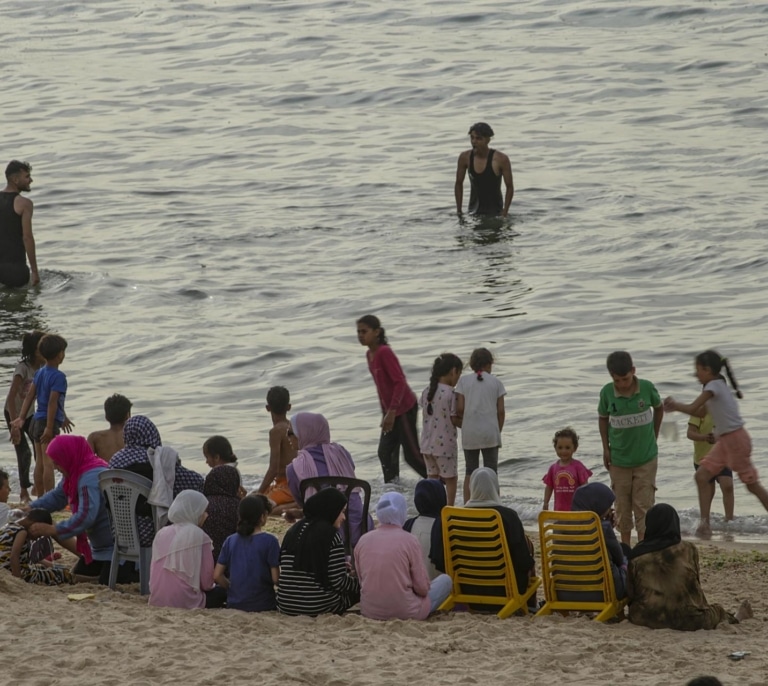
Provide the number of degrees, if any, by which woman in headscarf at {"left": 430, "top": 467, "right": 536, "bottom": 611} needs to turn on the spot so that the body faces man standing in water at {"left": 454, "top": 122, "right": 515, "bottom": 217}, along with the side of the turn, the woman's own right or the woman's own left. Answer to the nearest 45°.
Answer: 0° — they already face them

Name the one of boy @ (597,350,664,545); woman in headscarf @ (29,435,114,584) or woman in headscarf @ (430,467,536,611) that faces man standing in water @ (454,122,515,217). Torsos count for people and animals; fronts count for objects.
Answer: woman in headscarf @ (430,467,536,611)

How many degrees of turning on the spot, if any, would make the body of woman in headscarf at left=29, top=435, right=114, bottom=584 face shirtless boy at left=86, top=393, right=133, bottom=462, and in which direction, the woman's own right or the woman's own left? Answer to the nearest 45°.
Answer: approximately 90° to the woman's own right

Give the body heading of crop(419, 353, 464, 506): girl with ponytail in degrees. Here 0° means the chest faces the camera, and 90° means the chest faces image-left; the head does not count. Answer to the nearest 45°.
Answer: approximately 225°

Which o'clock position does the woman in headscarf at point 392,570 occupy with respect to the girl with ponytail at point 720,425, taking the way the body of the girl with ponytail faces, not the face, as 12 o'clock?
The woman in headscarf is roughly at 10 o'clock from the girl with ponytail.

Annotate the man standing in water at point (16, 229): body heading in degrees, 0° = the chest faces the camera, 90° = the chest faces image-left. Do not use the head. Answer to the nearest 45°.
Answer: approximately 225°

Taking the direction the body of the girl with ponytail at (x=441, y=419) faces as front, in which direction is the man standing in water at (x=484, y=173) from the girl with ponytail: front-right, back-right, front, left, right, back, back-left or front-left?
front-left

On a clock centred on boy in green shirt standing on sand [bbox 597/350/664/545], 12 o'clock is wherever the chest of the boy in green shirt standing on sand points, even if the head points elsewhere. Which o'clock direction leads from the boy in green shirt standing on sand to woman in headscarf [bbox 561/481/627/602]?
The woman in headscarf is roughly at 12 o'clock from the boy in green shirt standing on sand.

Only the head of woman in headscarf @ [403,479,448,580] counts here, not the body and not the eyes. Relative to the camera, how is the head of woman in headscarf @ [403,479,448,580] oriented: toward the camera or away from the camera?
away from the camera

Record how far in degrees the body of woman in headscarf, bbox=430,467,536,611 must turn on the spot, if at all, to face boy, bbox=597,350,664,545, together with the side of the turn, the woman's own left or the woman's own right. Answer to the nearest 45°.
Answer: approximately 45° to the woman's own right

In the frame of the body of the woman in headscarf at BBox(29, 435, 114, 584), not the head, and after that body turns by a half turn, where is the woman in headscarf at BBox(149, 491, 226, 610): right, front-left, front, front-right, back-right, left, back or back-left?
front-right

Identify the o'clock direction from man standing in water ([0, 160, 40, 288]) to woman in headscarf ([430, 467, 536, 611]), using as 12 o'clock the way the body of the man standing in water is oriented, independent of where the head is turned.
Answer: The woman in headscarf is roughly at 4 o'clock from the man standing in water.

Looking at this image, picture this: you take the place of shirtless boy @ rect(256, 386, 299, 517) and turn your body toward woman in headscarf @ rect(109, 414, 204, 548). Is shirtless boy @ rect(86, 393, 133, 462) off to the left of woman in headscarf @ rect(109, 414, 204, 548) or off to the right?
right

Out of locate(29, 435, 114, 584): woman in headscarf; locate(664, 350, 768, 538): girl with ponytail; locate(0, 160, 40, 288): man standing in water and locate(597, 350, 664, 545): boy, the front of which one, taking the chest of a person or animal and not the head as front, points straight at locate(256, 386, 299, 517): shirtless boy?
the girl with ponytail

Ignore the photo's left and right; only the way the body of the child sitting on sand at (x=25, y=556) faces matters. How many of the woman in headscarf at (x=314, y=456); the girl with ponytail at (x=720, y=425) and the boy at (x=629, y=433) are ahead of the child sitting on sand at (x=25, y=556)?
3

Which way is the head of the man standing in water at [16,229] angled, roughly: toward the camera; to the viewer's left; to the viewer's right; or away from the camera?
to the viewer's right

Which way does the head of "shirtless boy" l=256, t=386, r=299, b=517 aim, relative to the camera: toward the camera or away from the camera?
away from the camera
